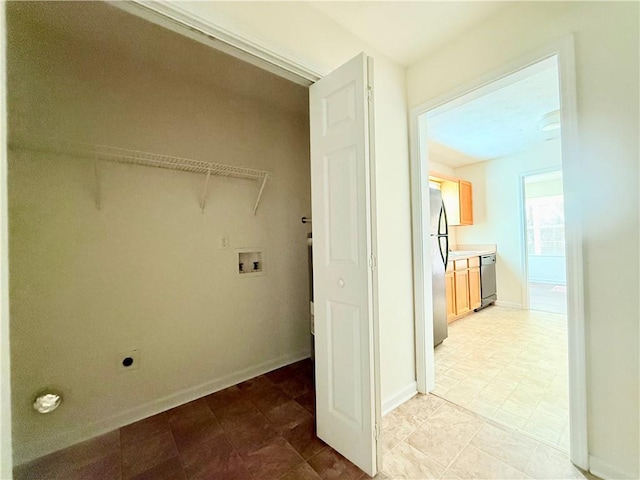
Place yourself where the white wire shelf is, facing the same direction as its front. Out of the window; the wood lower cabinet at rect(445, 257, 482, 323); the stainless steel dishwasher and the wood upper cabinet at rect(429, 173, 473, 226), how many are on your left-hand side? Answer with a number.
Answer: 4

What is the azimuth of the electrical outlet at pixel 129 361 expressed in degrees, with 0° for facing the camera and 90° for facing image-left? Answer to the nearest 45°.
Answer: approximately 0°

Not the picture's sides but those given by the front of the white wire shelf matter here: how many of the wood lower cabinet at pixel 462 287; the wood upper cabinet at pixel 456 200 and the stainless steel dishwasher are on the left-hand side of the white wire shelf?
3

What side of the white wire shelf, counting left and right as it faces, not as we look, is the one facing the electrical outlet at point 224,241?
left

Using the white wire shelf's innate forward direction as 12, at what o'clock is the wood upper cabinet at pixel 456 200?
The wood upper cabinet is roughly at 9 o'clock from the white wire shelf.

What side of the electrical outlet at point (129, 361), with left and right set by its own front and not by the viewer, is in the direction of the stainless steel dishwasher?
left

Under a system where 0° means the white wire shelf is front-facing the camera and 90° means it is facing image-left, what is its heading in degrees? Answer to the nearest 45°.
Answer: approximately 0°

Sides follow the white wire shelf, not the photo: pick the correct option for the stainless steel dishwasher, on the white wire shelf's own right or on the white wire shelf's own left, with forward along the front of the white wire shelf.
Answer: on the white wire shelf's own left

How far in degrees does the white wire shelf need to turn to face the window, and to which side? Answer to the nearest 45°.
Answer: approximately 90° to its left

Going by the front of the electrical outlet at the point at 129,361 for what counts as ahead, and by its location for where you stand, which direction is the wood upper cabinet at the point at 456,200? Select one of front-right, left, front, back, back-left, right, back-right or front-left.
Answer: left

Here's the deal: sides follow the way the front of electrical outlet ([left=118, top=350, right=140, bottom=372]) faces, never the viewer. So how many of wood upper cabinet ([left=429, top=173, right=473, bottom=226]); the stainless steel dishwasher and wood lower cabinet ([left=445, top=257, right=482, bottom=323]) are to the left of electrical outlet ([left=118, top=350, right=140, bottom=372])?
3

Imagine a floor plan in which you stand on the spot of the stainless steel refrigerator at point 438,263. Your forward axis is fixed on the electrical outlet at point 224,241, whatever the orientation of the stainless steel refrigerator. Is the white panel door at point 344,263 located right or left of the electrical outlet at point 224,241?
left

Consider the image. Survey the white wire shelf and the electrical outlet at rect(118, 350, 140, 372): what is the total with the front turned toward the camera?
2
